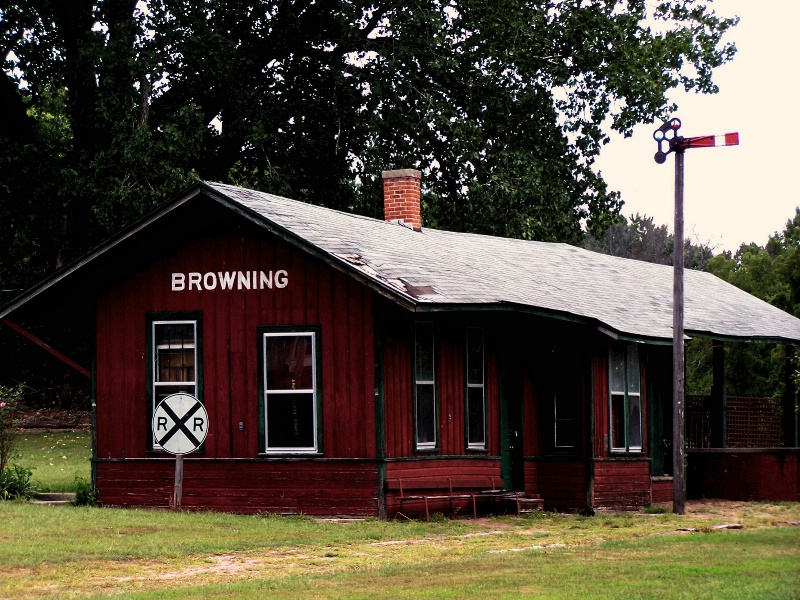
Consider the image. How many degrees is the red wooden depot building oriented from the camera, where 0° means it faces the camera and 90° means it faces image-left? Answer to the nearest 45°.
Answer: approximately 315°

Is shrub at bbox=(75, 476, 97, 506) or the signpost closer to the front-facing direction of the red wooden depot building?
the signpost

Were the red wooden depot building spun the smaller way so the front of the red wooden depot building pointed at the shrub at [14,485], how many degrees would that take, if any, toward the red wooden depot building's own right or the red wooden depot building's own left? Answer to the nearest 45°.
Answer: approximately 135° to the red wooden depot building's own right

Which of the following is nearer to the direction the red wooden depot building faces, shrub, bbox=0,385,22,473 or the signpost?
the signpost

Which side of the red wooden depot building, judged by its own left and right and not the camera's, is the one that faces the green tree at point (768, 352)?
left
